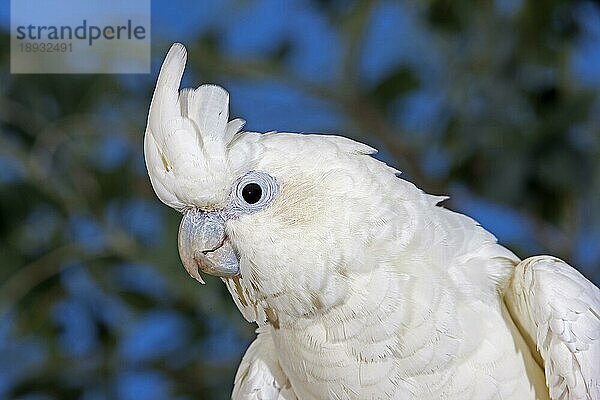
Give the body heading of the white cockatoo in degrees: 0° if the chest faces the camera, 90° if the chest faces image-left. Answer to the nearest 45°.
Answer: approximately 45°
